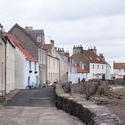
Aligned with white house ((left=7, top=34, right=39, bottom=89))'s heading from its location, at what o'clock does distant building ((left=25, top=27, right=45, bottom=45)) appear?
The distant building is roughly at 8 o'clock from the white house.

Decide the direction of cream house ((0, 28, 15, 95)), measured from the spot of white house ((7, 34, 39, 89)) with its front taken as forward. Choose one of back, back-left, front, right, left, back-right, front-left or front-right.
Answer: front-right

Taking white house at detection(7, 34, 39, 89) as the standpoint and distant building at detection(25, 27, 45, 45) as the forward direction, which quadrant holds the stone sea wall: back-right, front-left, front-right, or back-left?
back-right

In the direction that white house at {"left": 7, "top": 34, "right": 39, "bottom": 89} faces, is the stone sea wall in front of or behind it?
in front

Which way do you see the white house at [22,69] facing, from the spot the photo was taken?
facing the viewer and to the right of the viewer
